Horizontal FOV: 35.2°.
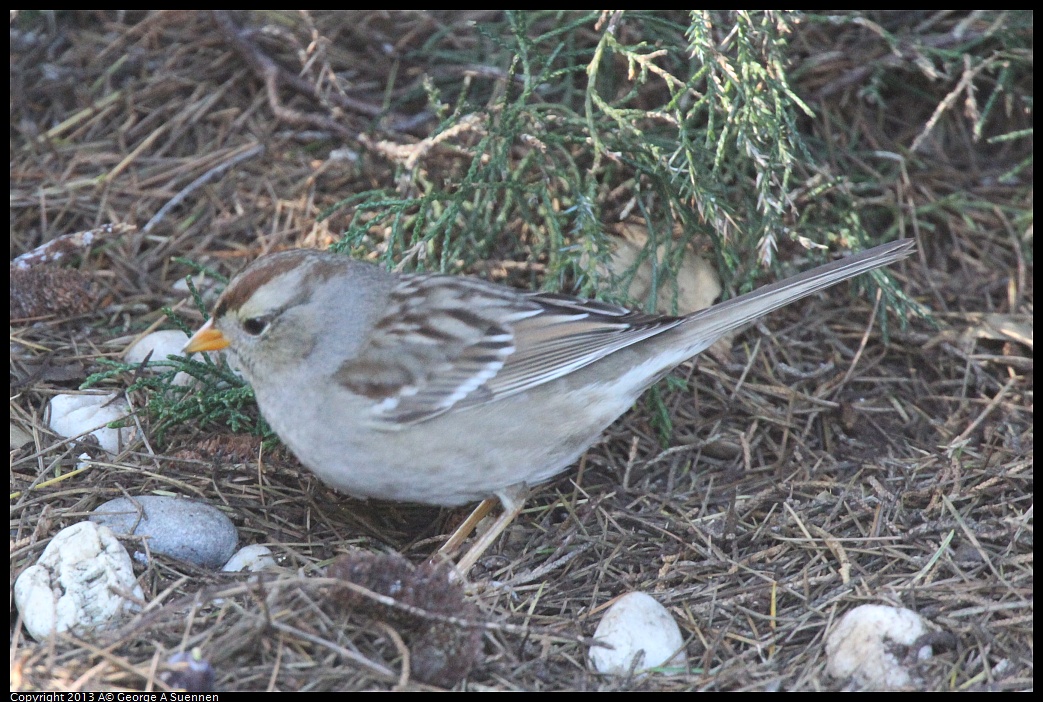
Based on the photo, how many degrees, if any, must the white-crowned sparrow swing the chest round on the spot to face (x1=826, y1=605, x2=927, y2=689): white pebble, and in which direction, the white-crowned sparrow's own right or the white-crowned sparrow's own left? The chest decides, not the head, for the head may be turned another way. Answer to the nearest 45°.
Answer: approximately 135° to the white-crowned sparrow's own left

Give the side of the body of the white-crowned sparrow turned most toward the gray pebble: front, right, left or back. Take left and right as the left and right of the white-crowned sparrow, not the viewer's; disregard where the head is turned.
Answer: front

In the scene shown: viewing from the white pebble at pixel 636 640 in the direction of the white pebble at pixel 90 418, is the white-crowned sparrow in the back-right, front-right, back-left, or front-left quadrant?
front-right

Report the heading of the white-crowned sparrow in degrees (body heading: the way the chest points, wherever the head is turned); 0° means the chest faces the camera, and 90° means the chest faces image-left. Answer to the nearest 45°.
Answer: approximately 90°

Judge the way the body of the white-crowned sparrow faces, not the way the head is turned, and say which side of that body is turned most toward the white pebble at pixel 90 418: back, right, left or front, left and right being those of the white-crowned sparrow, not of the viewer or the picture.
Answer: front

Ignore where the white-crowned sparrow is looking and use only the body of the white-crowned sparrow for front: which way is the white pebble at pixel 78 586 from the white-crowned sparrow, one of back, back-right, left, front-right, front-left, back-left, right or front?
front-left

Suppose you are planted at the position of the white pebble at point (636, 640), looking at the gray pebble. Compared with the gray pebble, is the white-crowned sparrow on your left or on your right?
right
